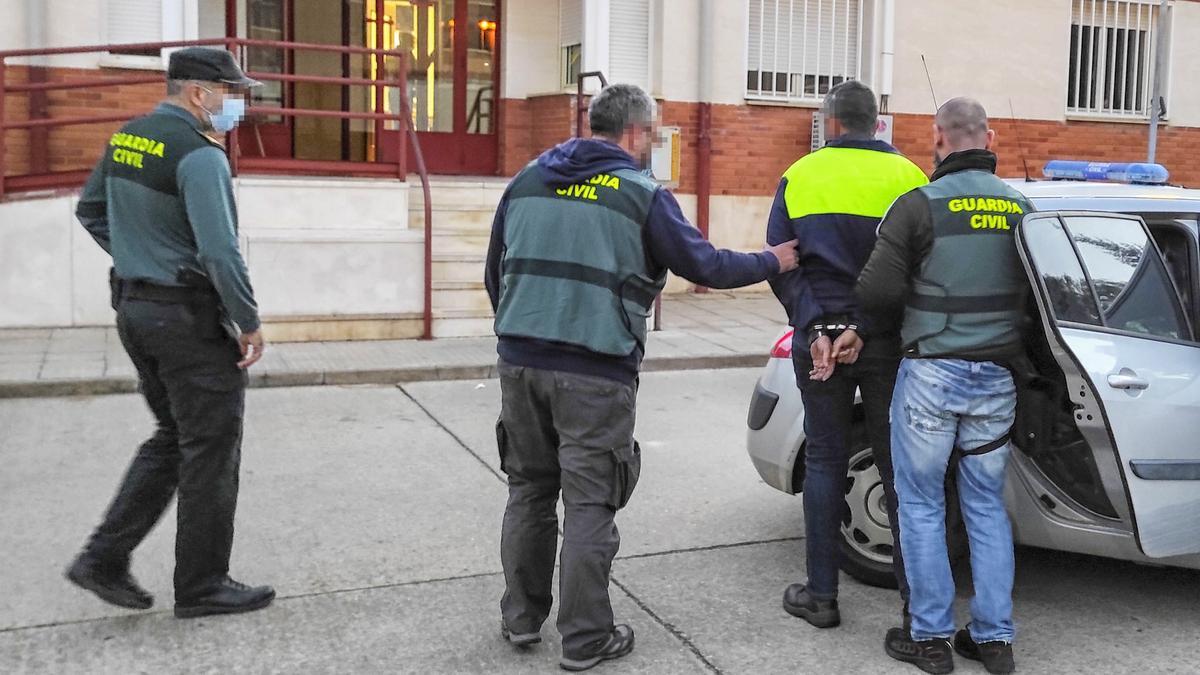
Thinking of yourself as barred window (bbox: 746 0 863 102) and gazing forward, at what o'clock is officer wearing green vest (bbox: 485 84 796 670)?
The officer wearing green vest is roughly at 12 o'clock from the barred window.

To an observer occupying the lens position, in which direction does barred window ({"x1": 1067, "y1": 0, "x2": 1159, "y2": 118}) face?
facing the viewer

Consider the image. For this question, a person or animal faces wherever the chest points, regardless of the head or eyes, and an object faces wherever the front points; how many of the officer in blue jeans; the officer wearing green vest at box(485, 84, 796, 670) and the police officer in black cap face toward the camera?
0

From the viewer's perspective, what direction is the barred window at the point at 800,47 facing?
toward the camera

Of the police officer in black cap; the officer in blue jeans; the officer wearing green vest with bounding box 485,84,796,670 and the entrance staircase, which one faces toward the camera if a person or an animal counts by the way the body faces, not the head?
the entrance staircase

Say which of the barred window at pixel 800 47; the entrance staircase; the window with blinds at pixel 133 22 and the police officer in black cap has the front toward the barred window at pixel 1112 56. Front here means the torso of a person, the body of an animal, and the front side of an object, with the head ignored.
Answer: the police officer in black cap

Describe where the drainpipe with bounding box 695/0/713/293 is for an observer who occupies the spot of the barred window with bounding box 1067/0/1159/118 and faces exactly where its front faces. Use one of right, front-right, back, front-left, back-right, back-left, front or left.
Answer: front-right

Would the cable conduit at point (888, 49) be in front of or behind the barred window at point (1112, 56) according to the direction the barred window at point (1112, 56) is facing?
in front

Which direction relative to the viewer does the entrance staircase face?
toward the camera

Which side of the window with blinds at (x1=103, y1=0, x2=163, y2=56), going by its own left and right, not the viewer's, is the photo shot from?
front

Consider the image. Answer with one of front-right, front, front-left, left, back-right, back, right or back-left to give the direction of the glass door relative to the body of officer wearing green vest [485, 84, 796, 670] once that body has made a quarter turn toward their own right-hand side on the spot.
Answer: back-left

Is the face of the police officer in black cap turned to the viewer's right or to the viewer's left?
to the viewer's right

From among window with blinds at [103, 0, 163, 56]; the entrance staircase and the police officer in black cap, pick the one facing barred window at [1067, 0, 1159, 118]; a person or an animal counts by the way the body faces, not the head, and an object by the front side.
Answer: the police officer in black cap

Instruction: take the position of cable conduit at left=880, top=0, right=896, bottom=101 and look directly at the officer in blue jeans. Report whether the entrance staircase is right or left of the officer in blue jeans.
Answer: right

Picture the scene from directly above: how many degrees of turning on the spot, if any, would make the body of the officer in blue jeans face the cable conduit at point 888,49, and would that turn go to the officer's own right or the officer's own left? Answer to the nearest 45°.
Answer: approximately 45° to the officer's own right

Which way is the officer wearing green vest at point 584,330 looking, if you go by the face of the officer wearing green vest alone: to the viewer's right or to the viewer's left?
to the viewer's right

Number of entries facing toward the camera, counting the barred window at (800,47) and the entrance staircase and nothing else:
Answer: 2
